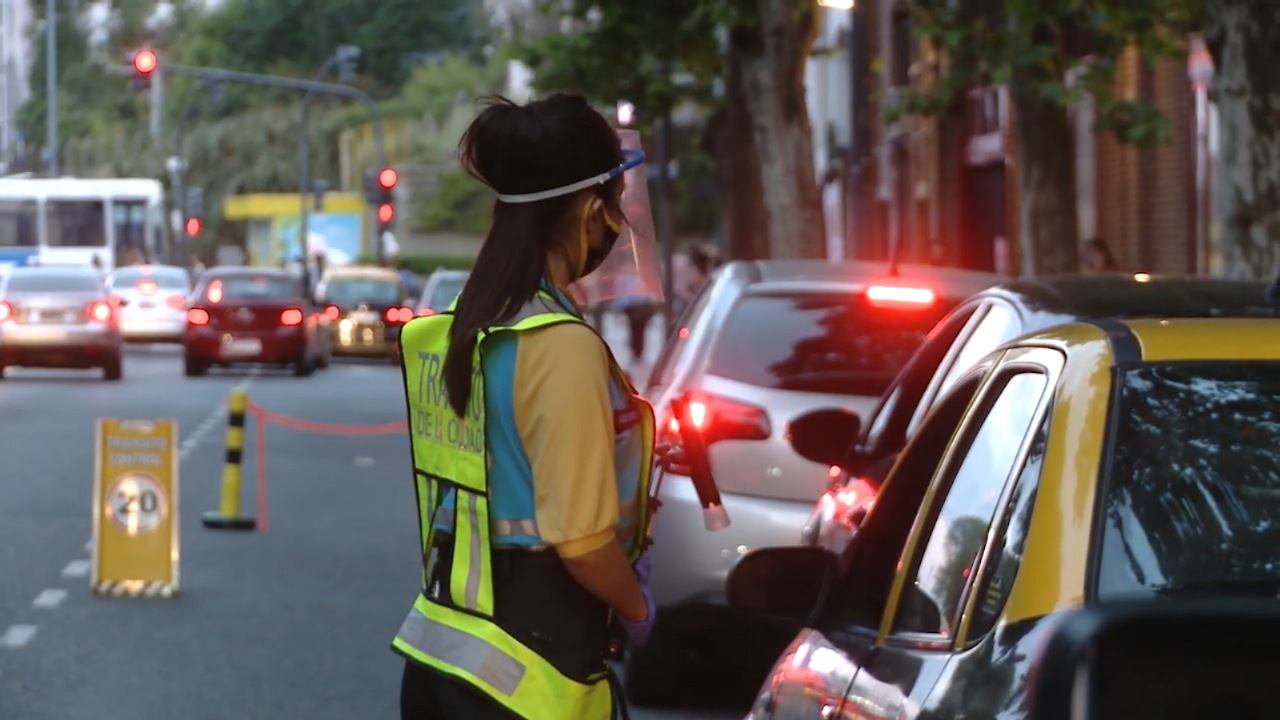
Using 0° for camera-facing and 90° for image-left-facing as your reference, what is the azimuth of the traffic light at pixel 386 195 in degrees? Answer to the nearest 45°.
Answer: approximately 0°

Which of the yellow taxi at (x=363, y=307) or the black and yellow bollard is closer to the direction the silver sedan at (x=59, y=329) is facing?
the yellow taxi

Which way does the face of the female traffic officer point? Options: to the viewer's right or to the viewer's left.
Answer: to the viewer's right

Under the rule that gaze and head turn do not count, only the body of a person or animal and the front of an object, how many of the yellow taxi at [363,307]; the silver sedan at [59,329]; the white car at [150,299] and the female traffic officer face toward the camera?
0

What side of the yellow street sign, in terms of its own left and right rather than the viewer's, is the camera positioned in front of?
front

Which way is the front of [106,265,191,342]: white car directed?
away from the camera

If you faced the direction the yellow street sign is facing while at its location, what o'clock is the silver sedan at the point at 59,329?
The silver sedan is roughly at 6 o'clock from the yellow street sign.

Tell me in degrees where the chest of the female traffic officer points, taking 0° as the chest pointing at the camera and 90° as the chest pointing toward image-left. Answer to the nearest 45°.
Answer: approximately 225°

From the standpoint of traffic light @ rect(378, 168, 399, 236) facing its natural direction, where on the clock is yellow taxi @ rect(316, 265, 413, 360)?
The yellow taxi is roughly at 12 o'clock from the traffic light.

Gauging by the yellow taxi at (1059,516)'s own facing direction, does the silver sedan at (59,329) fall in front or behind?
in front

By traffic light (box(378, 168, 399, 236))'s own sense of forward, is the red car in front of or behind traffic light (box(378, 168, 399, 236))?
in front

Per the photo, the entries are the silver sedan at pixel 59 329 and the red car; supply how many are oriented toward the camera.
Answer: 0

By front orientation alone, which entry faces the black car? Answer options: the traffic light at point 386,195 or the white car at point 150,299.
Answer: the traffic light

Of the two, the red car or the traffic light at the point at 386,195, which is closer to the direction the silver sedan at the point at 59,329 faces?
the traffic light

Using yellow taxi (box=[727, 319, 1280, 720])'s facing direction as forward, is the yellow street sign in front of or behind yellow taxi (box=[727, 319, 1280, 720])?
in front

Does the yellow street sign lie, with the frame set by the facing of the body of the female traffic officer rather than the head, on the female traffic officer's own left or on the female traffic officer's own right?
on the female traffic officer's own left

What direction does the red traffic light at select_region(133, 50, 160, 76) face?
toward the camera
